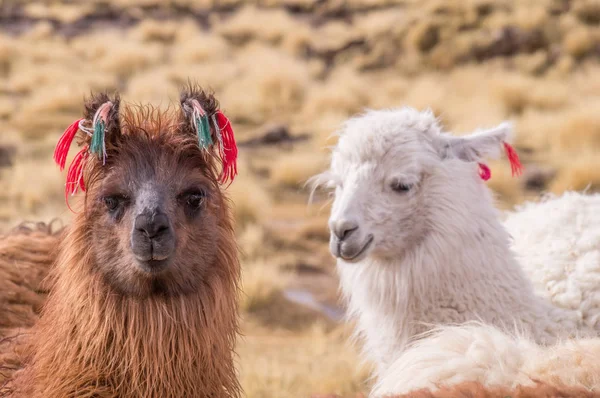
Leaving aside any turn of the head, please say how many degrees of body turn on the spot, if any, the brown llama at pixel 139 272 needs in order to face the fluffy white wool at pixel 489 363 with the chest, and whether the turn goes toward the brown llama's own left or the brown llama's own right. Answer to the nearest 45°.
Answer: approximately 45° to the brown llama's own left

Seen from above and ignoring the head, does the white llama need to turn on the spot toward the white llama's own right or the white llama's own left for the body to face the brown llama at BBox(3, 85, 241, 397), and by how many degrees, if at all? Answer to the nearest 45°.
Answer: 0° — it already faces it

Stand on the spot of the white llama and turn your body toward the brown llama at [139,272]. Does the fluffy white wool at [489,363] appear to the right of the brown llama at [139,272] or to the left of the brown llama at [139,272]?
left

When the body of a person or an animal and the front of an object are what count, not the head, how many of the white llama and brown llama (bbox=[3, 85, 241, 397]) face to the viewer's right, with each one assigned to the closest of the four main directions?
0

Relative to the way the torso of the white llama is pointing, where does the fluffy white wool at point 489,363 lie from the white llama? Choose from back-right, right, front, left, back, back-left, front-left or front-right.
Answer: front-left

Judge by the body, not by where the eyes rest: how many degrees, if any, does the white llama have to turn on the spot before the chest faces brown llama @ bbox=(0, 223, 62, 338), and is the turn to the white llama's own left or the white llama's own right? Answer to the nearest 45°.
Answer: approximately 45° to the white llama's own right

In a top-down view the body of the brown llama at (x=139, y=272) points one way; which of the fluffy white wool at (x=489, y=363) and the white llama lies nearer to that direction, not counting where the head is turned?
the fluffy white wool

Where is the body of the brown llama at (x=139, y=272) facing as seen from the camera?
toward the camera

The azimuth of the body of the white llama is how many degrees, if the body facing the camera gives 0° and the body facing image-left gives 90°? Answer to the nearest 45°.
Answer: approximately 45°
